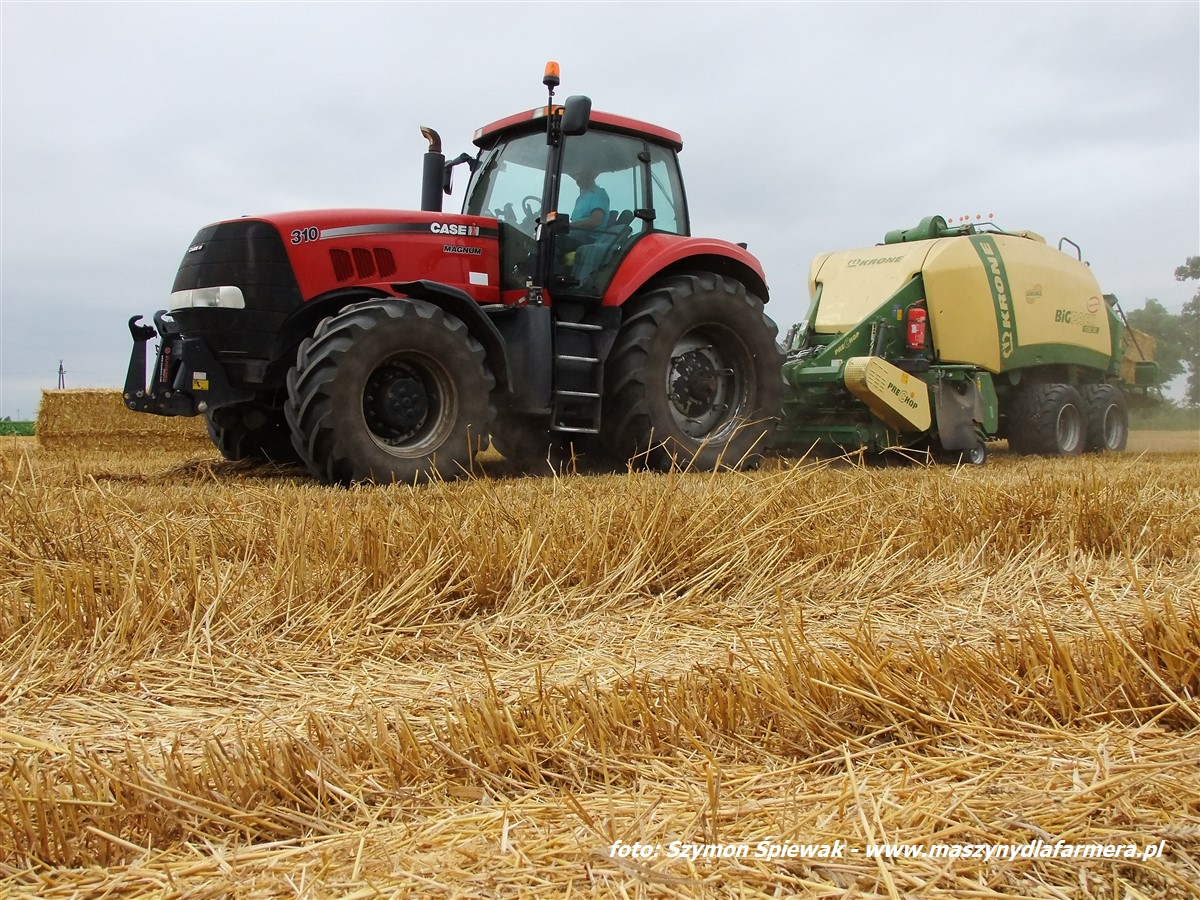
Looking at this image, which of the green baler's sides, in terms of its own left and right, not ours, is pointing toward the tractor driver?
front

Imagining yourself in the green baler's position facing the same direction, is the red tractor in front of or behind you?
in front

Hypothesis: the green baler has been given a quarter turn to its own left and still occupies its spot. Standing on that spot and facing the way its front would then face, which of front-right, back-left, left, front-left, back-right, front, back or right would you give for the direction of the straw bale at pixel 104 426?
back-right

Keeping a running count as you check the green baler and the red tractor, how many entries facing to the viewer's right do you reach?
0

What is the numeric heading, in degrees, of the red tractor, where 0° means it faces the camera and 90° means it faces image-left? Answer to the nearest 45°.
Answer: approximately 45°

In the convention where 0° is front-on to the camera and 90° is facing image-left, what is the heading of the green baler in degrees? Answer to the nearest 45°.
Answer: approximately 45°

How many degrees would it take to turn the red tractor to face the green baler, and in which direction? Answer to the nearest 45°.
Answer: approximately 180°
